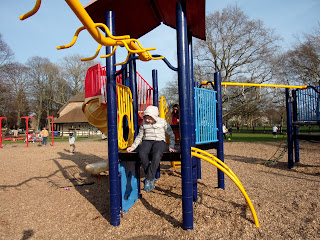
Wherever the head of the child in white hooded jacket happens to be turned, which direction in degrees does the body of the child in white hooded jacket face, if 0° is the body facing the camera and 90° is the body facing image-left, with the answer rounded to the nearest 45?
approximately 0°

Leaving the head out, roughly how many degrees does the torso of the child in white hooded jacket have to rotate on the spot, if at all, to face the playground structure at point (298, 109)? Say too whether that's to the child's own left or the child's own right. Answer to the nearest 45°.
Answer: approximately 135° to the child's own left
